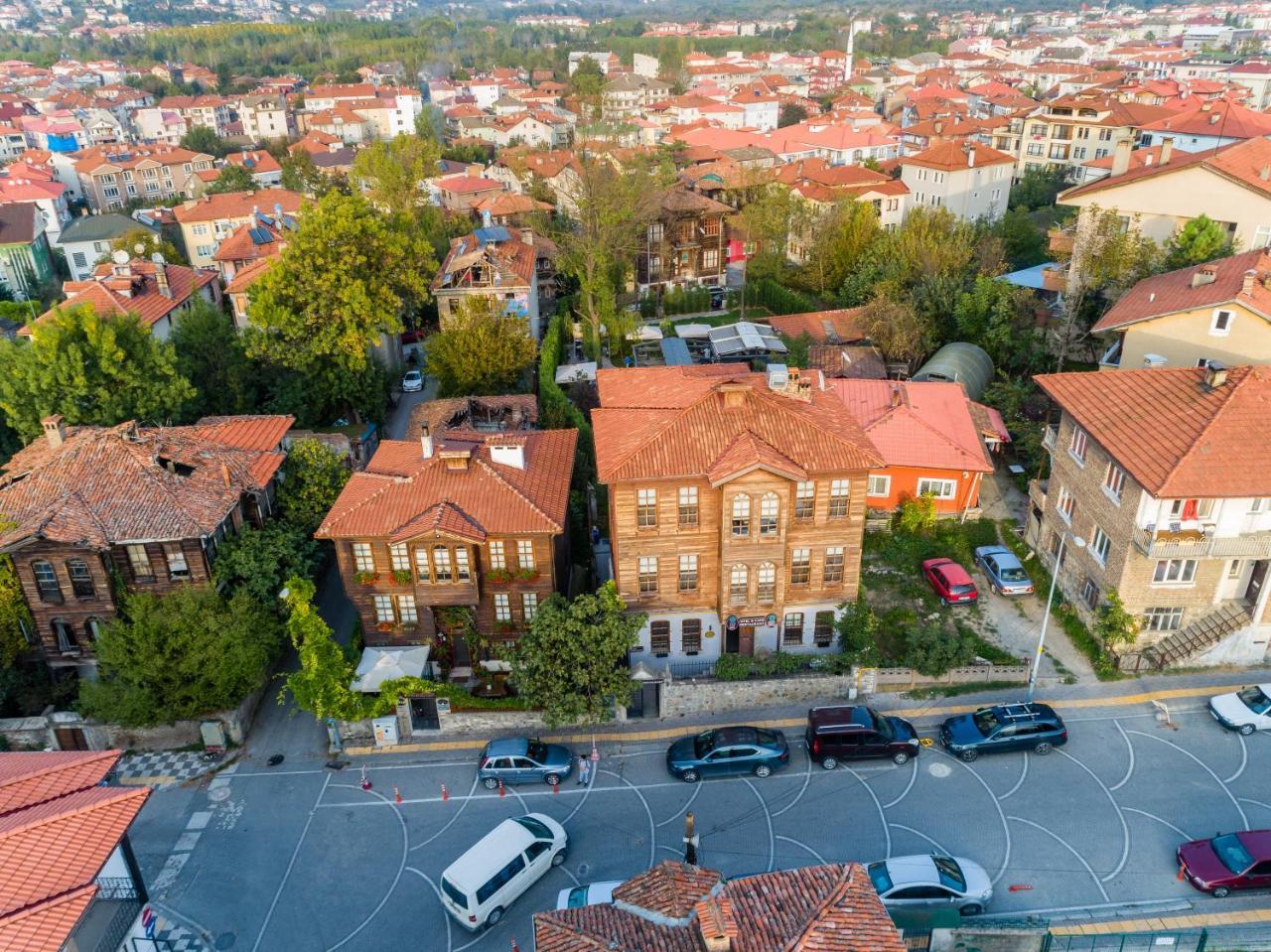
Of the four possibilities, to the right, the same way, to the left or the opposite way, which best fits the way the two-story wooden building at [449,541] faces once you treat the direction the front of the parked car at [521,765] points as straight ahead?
to the right

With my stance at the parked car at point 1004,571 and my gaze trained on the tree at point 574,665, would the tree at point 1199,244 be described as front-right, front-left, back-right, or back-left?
back-right

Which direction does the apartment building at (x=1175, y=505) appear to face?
toward the camera

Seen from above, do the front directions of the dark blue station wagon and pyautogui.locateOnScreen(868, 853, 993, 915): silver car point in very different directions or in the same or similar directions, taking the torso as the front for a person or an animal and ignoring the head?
very different directions

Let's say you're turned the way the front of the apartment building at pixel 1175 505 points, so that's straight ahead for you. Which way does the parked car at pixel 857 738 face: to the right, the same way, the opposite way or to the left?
to the left

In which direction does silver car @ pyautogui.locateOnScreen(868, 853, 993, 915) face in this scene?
to the viewer's right

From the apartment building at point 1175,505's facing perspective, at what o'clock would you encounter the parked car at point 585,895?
The parked car is roughly at 1 o'clock from the apartment building.

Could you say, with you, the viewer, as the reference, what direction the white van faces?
facing away from the viewer and to the right of the viewer

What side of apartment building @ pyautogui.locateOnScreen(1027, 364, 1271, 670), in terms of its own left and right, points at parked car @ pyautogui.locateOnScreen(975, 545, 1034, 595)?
right

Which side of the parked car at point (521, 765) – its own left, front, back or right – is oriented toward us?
right

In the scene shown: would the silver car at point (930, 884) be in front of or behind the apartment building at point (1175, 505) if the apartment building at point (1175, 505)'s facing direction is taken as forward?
in front

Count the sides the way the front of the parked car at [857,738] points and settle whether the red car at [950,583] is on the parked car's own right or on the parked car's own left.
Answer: on the parked car's own left

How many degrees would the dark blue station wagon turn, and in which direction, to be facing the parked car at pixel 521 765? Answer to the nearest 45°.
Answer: approximately 45° to its left

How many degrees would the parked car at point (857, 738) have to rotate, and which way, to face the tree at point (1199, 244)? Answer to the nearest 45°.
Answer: approximately 45° to its left

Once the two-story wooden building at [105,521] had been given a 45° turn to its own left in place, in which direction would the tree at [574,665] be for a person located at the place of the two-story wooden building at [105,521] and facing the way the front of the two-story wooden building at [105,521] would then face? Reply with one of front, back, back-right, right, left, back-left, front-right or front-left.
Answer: front

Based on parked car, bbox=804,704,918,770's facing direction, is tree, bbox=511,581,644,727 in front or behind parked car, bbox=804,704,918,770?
behind
